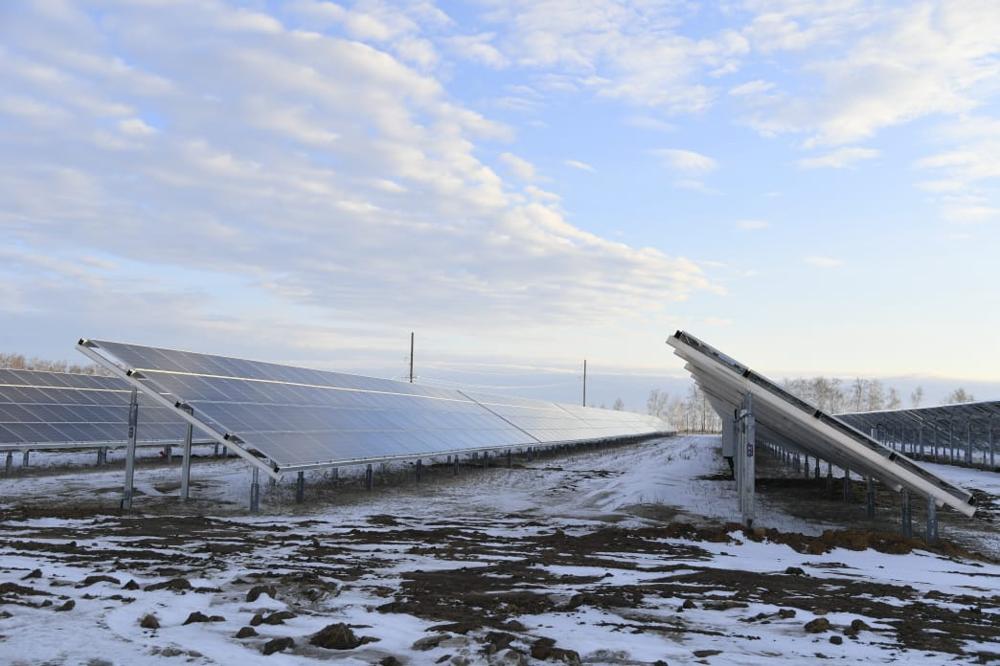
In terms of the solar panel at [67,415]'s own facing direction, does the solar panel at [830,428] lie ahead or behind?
ahead

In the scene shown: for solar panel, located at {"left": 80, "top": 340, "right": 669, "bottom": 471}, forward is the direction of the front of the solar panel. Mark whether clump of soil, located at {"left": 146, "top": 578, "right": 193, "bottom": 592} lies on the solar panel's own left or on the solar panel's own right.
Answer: on the solar panel's own right

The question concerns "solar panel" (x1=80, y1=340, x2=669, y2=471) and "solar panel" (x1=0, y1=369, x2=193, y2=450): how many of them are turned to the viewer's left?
0

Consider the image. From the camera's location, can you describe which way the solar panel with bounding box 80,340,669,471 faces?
facing the viewer and to the right of the viewer

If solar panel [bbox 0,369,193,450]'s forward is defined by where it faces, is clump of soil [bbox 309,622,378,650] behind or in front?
in front

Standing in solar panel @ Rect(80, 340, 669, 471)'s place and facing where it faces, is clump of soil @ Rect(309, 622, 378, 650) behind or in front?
in front

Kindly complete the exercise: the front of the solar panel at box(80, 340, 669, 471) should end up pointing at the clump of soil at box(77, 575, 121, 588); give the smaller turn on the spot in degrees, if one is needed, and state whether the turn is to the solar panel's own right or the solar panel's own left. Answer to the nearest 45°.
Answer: approximately 45° to the solar panel's own right

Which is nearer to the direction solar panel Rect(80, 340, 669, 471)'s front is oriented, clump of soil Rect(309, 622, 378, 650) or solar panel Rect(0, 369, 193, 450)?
the clump of soil

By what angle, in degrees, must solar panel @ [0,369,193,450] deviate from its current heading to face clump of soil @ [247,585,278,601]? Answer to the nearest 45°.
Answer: approximately 45° to its right

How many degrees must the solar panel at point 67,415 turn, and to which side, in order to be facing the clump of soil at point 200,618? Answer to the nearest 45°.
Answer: approximately 45° to its right

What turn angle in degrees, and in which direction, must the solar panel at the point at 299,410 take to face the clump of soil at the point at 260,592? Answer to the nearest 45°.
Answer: approximately 45° to its right
